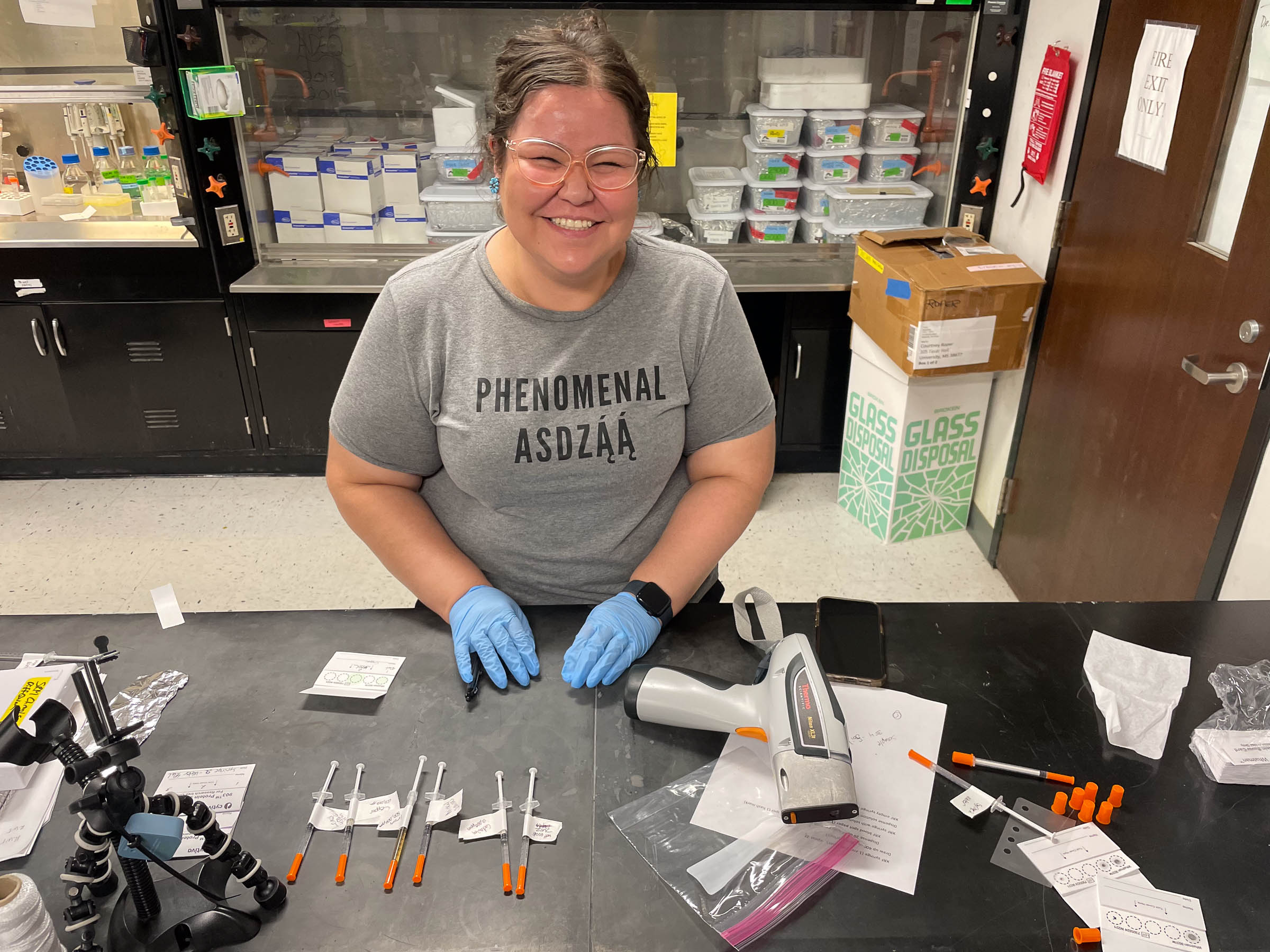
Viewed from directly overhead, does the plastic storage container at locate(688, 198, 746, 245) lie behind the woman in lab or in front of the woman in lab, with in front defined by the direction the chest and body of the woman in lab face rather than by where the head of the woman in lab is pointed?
behind

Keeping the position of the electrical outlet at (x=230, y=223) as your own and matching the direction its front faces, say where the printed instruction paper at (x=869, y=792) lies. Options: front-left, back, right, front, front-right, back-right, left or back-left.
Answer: front

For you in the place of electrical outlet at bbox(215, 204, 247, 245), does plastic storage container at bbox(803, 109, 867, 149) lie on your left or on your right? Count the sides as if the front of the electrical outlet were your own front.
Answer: on your left

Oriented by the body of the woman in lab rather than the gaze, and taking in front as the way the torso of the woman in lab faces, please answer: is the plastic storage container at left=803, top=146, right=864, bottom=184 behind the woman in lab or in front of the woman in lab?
behind

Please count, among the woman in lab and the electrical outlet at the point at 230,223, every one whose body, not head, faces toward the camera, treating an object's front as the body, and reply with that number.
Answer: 2

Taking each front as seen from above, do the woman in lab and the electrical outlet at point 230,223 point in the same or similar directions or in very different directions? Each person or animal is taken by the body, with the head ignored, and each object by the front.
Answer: same or similar directions

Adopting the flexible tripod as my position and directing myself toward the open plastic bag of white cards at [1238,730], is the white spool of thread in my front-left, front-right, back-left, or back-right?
back-right

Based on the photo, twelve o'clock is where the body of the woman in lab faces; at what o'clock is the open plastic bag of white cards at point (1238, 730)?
The open plastic bag of white cards is roughly at 10 o'clock from the woman in lab.

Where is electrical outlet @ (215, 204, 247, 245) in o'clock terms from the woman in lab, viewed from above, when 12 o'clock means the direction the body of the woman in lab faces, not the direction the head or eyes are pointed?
The electrical outlet is roughly at 5 o'clock from the woman in lab.

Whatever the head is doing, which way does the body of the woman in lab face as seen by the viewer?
toward the camera

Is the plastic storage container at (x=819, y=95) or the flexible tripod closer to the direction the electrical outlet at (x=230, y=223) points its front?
the flexible tripod

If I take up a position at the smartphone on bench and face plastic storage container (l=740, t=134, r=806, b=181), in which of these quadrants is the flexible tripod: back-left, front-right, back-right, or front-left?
back-left

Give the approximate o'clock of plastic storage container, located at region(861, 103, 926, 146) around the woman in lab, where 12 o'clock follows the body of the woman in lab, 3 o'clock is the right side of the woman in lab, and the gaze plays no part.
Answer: The plastic storage container is roughly at 7 o'clock from the woman in lab.

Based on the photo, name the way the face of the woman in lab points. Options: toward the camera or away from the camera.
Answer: toward the camera

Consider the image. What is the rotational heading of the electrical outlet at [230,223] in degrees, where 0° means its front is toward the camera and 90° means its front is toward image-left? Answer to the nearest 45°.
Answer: approximately 0°

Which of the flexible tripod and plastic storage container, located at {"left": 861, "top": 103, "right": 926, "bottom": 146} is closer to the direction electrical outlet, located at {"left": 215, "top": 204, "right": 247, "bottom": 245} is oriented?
the flexible tripod

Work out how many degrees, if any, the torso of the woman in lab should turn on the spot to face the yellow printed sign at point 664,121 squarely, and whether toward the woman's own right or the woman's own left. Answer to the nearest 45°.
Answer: approximately 180°

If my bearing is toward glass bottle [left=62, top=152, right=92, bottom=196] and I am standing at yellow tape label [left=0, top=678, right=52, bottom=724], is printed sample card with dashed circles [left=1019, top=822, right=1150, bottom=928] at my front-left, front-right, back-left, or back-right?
back-right
